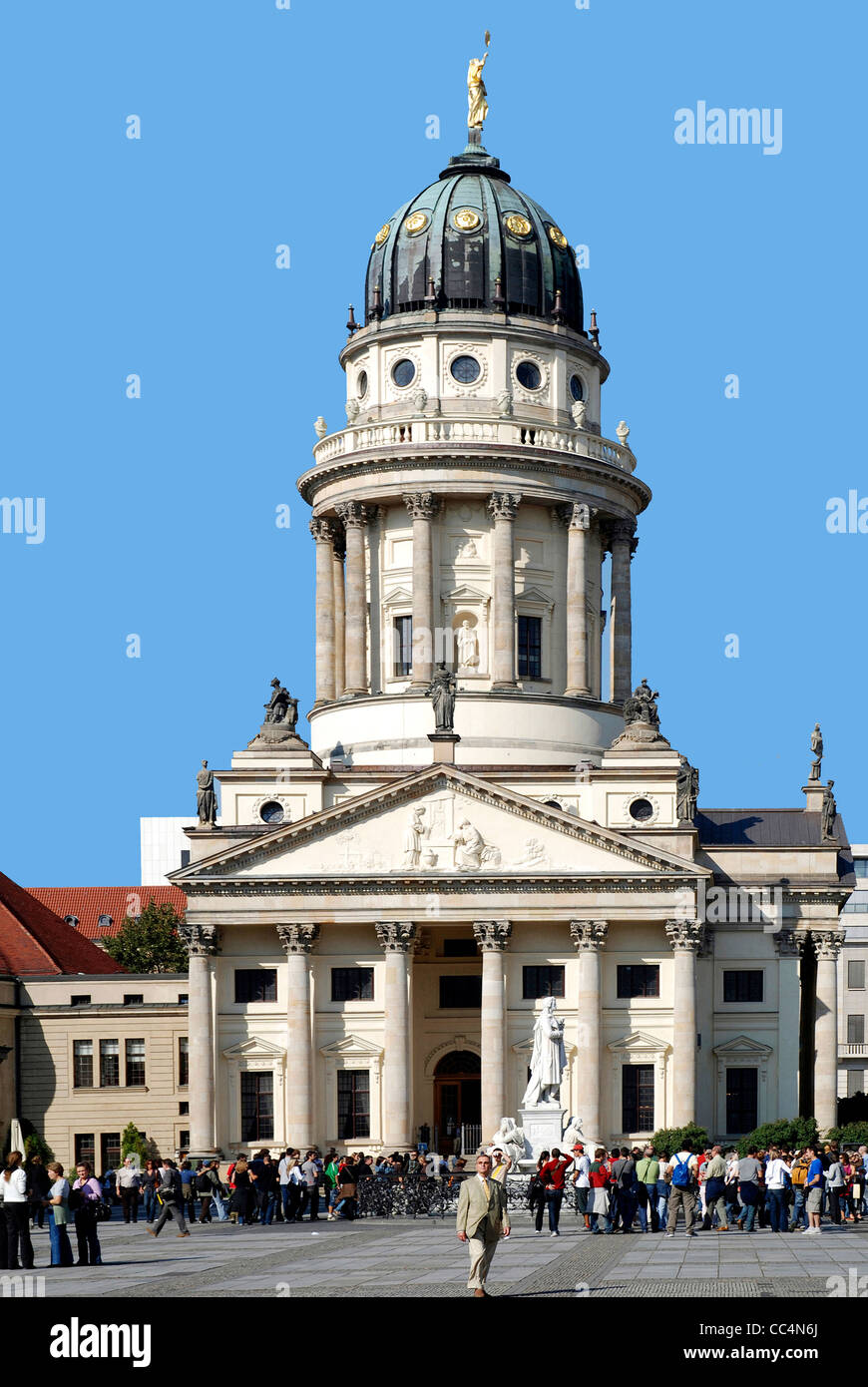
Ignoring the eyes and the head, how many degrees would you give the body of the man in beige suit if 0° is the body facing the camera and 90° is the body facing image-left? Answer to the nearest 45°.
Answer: approximately 0°

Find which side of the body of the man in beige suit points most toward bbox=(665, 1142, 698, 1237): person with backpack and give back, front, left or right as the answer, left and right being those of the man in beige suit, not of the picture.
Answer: back

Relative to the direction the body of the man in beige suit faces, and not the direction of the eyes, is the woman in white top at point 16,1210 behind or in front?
behind
